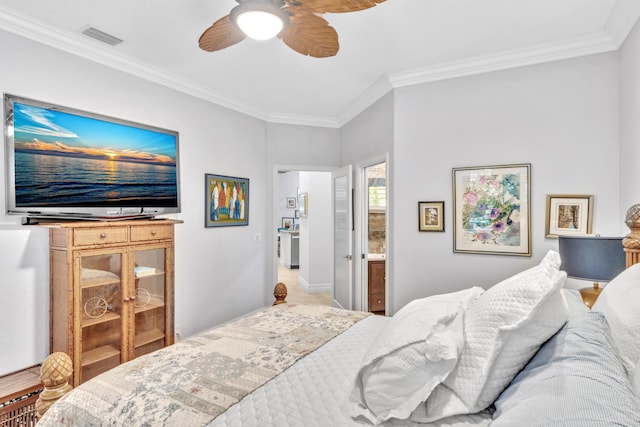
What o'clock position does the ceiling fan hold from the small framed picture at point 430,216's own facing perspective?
The ceiling fan is roughly at 1 o'clock from the small framed picture.

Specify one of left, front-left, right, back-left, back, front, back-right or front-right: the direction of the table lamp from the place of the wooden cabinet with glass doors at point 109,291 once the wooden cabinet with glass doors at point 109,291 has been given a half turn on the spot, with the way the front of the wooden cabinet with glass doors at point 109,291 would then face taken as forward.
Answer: back

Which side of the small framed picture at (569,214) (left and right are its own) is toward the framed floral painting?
right

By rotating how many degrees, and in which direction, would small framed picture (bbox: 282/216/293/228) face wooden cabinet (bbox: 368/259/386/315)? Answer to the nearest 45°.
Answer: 0° — it already faces it

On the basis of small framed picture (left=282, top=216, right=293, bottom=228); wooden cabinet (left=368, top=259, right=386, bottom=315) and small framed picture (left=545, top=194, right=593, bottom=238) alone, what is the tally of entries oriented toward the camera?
3

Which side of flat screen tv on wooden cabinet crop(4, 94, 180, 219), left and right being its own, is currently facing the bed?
front

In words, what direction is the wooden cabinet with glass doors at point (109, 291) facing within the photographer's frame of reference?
facing the viewer and to the right of the viewer

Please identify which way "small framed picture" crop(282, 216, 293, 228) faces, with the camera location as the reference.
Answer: facing the viewer

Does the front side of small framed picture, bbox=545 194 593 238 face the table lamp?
yes

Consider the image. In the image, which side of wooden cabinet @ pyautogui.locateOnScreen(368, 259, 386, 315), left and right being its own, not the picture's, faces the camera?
front

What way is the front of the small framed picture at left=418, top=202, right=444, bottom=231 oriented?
toward the camera

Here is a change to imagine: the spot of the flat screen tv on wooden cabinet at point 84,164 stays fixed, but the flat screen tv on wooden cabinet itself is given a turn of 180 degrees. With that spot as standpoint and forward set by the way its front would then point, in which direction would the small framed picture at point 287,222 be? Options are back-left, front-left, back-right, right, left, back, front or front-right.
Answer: right
